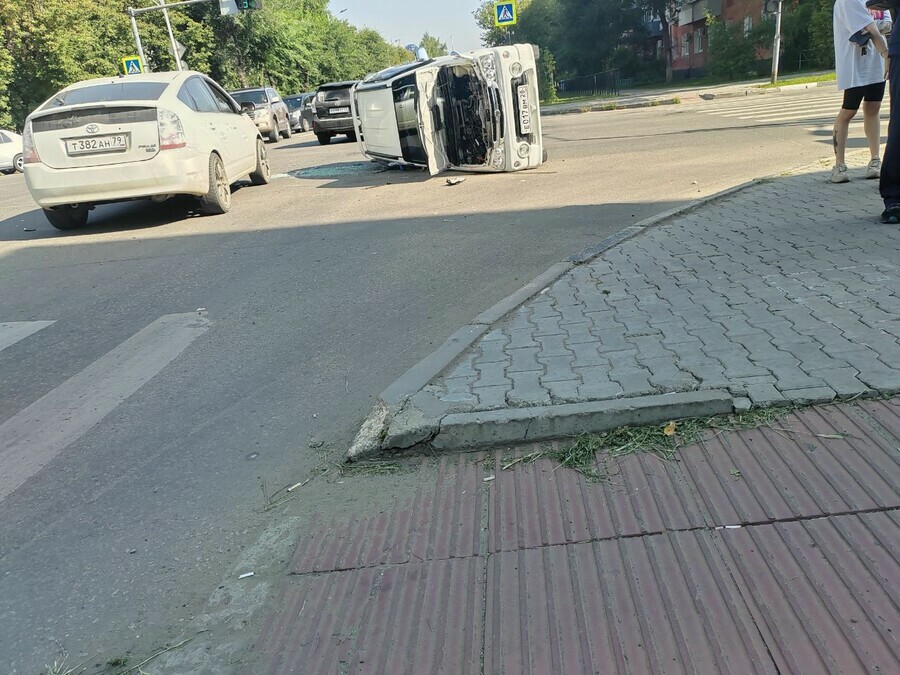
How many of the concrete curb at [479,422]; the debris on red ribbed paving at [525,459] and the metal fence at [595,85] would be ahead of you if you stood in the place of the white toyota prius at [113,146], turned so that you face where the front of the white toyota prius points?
1

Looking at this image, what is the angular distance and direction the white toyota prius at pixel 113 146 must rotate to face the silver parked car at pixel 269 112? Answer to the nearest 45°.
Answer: approximately 45° to its left

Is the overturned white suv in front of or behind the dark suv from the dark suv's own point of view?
behind

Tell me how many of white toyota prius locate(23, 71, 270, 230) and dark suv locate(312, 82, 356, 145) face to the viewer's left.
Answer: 0

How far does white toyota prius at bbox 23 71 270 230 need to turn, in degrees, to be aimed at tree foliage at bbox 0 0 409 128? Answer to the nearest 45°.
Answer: approximately 45° to its left

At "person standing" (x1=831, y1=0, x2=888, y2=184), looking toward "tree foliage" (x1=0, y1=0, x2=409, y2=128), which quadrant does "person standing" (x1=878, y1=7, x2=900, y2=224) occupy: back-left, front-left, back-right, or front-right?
back-left

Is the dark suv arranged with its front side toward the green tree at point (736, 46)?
no

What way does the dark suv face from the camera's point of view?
away from the camera

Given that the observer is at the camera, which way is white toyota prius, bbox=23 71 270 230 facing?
facing away from the viewer and to the right of the viewer

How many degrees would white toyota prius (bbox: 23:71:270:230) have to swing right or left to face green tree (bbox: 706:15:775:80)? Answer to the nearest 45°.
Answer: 0° — it already faces it

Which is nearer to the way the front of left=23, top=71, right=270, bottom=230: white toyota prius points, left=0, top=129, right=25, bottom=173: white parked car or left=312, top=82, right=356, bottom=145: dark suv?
the dark suv

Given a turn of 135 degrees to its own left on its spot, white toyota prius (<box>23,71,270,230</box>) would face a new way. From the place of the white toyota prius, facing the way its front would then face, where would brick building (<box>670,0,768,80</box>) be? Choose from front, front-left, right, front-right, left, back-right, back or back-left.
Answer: back-right

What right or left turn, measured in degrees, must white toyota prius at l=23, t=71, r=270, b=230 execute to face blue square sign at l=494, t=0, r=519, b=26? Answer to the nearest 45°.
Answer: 0° — it already faces it

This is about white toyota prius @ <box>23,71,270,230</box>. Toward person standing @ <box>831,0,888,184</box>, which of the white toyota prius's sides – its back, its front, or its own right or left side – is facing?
right

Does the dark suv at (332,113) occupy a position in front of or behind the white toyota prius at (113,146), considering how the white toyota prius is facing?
in front

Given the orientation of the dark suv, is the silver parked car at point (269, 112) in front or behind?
in front

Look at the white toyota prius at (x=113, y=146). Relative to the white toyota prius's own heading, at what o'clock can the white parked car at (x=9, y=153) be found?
The white parked car is roughly at 10 o'clock from the white toyota prius.
